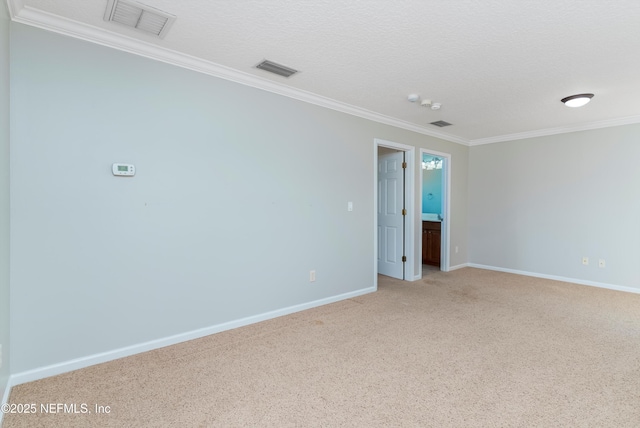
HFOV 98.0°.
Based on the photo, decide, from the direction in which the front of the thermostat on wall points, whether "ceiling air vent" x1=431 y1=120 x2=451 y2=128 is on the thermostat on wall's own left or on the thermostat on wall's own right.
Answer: on the thermostat on wall's own left

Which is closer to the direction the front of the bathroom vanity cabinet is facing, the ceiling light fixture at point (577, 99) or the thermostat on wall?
the thermostat on wall

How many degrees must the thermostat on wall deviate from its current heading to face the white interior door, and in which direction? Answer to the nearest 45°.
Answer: approximately 90° to its left

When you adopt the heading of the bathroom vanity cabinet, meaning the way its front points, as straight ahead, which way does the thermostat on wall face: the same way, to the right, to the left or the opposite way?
to the left

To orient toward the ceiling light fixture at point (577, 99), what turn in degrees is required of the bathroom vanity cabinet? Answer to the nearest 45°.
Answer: approximately 90° to its left

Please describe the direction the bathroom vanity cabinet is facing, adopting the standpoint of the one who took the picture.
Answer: facing the viewer and to the left of the viewer

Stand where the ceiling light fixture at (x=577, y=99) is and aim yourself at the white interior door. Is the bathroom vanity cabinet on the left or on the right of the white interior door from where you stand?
right

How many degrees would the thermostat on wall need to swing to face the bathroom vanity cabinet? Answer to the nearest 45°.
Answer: approximately 90° to its left
